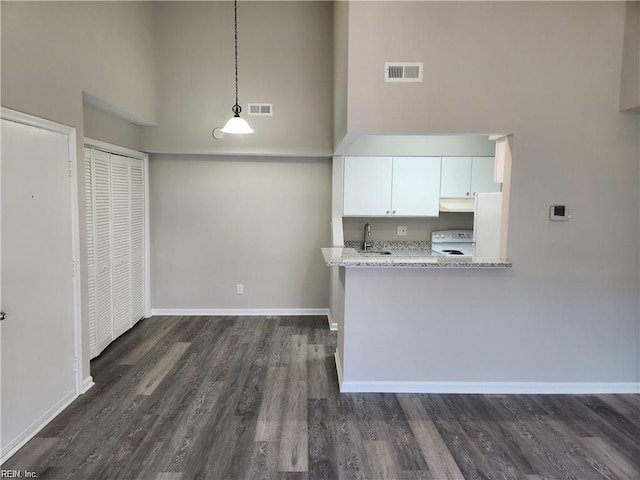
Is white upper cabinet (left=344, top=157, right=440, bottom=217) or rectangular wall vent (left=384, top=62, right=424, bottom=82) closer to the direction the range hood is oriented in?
the rectangular wall vent

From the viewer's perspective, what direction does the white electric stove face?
toward the camera

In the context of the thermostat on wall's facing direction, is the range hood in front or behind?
behind

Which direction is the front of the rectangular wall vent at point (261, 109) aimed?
toward the camera

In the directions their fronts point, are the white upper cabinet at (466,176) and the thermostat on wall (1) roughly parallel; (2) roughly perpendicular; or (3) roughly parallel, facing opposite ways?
roughly parallel

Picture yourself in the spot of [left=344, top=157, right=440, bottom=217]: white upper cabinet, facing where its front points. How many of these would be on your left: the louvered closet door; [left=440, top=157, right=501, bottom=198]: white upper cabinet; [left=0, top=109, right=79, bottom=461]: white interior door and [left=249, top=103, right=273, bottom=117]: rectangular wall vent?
1

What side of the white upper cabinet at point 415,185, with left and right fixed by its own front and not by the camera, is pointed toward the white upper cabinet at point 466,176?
left

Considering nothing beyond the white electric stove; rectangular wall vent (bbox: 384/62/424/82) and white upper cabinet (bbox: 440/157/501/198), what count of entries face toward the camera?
3

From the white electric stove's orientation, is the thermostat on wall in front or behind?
in front

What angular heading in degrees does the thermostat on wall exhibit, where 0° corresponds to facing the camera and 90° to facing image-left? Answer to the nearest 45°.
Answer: approximately 0°

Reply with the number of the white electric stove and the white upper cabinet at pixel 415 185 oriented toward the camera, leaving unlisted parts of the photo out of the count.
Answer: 2

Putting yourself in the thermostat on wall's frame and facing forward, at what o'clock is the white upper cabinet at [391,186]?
The white upper cabinet is roughly at 4 o'clock from the thermostat on wall.

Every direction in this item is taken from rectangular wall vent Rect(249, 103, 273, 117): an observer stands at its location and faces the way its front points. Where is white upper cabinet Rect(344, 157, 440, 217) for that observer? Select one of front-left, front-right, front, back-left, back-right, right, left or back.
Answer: left

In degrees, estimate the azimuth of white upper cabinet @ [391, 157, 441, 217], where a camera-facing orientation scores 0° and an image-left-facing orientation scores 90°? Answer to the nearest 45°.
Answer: approximately 0°

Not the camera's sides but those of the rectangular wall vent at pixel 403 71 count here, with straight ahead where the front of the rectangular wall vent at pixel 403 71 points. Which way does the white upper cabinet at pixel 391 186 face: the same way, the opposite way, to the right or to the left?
the same way

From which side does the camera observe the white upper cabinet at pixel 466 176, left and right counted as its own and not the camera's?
front

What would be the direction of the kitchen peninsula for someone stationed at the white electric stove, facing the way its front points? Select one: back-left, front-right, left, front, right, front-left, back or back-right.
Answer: front
